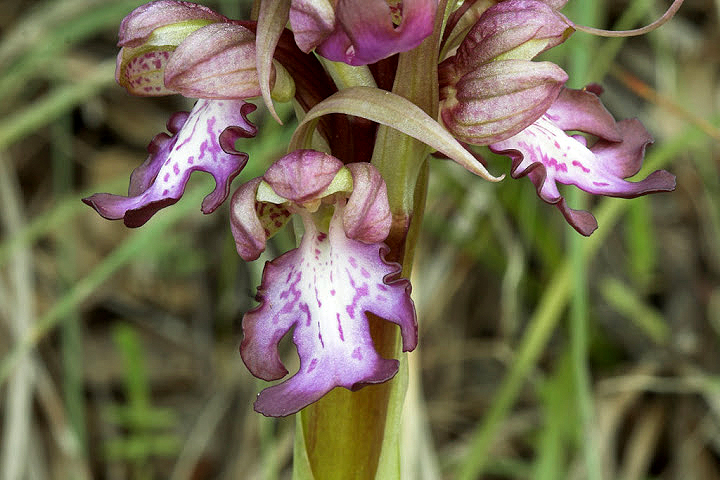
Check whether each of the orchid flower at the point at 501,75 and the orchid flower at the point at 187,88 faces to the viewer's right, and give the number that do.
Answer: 1

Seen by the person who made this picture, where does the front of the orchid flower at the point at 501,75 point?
facing to the right of the viewer

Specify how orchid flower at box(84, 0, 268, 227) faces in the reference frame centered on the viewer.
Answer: facing the viewer and to the left of the viewer

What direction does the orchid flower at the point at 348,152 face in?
toward the camera
